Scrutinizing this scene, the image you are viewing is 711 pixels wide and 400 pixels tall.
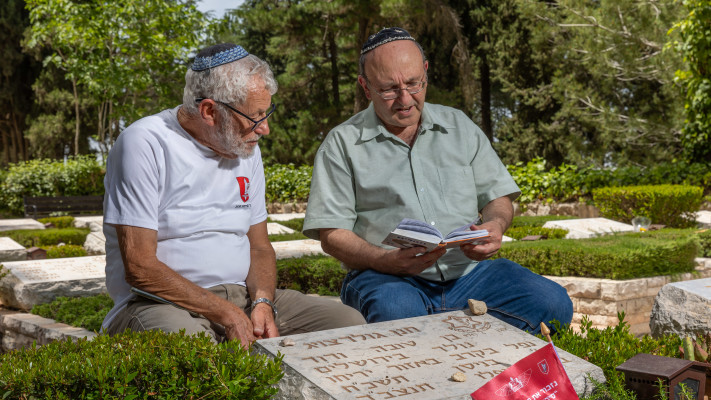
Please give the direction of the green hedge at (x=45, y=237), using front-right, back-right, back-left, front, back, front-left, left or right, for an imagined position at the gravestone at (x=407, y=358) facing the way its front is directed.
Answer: back

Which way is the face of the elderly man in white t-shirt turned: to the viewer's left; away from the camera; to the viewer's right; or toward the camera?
to the viewer's right

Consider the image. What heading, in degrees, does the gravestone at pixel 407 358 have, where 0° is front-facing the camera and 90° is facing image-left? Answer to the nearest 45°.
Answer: approximately 315°

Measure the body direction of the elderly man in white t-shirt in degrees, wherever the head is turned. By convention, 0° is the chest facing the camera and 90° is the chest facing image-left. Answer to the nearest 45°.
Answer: approximately 315°

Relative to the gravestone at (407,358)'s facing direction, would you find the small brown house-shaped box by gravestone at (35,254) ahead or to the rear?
to the rear

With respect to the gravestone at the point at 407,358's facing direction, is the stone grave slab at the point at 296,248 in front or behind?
behind

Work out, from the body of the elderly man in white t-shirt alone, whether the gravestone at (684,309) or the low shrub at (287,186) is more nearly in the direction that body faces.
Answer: the gravestone

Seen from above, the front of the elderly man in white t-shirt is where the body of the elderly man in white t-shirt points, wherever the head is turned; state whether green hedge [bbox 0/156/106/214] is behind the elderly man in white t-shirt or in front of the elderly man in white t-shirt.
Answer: behind

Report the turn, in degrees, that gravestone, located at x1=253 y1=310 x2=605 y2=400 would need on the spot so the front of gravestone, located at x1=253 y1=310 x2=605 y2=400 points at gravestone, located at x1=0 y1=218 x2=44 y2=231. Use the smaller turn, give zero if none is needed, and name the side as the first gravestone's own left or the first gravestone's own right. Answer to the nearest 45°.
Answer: approximately 180°
